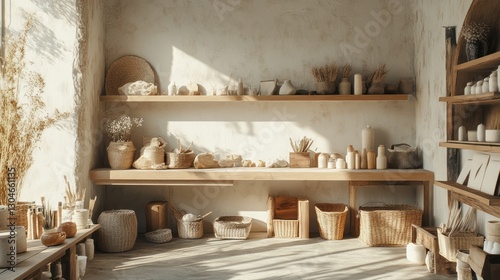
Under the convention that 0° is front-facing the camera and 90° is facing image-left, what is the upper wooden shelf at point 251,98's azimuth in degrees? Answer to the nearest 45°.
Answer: approximately 0°

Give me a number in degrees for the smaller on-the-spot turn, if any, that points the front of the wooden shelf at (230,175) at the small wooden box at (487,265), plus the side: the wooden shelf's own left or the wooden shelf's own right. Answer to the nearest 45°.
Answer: approximately 45° to the wooden shelf's own left

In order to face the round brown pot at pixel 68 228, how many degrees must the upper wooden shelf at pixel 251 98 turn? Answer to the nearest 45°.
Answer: approximately 45° to its right

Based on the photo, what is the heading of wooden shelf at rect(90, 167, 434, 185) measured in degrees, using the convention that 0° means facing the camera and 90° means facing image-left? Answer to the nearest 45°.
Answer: approximately 0°
